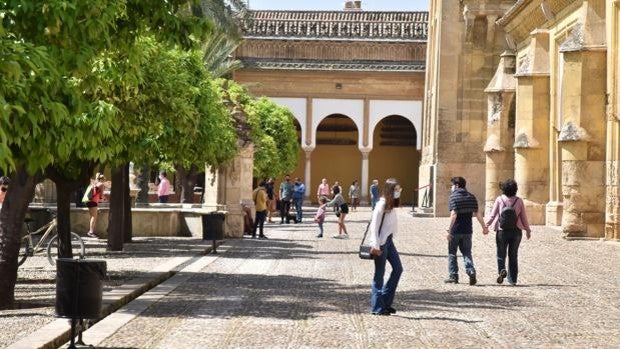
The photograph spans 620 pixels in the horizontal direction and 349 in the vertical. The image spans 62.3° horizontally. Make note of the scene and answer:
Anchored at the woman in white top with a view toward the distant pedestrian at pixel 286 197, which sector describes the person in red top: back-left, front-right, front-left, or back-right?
front-left

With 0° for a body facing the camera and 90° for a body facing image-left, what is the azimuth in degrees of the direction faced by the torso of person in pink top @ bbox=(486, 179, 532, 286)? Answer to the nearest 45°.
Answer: approximately 180°

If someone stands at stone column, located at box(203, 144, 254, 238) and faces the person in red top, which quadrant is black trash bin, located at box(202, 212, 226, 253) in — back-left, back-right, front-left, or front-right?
front-left

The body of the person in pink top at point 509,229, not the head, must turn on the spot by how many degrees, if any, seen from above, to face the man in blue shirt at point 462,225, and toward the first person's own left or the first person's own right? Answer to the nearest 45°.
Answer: approximately 135° to the first person's own left

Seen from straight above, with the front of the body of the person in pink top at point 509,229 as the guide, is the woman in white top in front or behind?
behind

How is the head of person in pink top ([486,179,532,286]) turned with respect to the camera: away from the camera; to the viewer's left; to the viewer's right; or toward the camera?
away from the camera

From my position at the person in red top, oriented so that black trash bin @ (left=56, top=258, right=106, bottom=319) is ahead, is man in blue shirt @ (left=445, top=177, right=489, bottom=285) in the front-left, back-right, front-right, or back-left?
front-left

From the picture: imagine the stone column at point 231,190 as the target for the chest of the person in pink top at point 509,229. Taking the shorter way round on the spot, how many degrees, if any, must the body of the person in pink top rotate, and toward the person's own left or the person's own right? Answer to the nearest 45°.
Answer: approximately 45° to the person's own left
